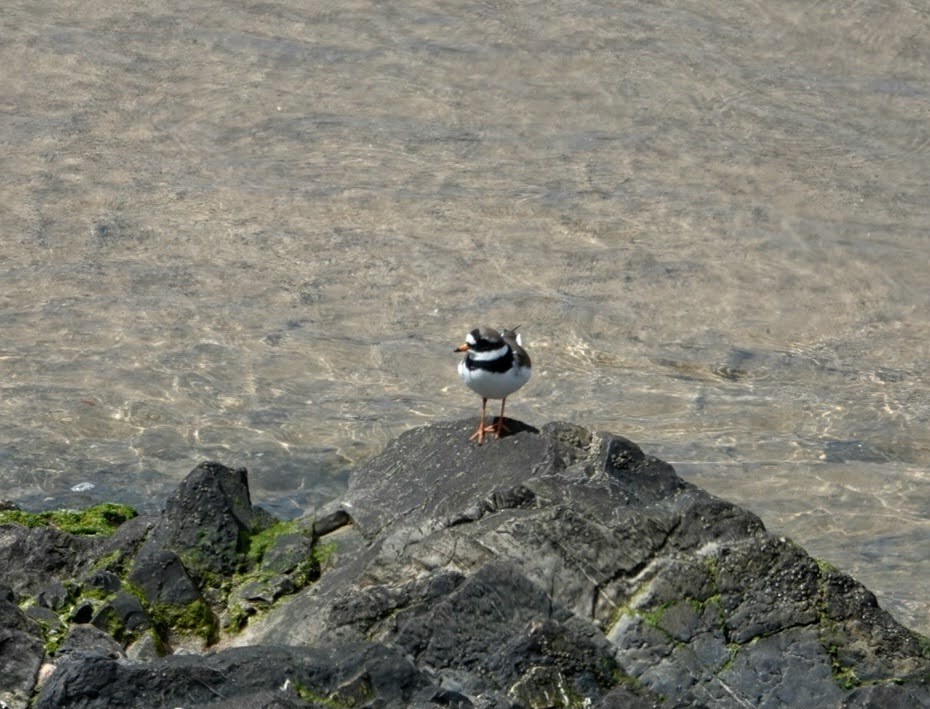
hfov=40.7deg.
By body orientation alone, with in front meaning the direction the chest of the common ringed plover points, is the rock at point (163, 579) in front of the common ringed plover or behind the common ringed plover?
in front

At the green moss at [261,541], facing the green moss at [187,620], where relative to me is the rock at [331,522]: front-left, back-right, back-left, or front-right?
back-left

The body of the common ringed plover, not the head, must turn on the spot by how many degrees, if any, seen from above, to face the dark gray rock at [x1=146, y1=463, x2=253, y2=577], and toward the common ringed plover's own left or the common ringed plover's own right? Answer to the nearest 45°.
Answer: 0° — it already faces it

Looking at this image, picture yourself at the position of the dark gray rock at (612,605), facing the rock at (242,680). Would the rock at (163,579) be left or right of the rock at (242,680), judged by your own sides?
right

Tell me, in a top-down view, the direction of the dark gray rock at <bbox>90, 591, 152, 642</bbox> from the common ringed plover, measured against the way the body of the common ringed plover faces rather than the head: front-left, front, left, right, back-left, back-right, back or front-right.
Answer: front

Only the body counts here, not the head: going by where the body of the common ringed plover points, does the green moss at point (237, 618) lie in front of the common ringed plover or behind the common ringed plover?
in front

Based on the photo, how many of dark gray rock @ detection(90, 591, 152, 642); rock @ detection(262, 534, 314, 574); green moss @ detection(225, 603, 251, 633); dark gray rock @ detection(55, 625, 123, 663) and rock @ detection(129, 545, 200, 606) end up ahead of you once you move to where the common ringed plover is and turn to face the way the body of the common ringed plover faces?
5

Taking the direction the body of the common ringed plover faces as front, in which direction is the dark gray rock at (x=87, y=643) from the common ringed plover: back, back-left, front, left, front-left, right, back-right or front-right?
front

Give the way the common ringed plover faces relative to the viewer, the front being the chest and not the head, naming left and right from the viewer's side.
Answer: facing the viewer and to the left of the viewer

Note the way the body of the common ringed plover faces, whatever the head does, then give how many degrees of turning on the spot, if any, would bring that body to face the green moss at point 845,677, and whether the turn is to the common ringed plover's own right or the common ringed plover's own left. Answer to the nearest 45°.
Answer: approximately 90° to the common ringed plover's own left

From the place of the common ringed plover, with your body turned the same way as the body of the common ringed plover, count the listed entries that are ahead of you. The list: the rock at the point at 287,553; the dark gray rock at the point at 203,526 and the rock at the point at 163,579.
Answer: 3

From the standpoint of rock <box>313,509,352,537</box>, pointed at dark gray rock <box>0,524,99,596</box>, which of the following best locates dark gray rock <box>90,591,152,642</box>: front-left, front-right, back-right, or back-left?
front-left

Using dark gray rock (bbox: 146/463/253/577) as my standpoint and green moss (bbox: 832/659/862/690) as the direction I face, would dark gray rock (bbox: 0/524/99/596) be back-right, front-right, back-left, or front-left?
back-right

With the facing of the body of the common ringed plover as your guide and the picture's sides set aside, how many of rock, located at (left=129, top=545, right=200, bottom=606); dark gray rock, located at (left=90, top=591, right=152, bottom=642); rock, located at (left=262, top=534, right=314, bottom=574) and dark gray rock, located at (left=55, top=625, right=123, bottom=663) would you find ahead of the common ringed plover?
4

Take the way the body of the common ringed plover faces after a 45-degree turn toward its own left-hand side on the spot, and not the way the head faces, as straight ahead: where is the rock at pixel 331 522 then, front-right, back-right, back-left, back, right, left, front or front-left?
front-right
